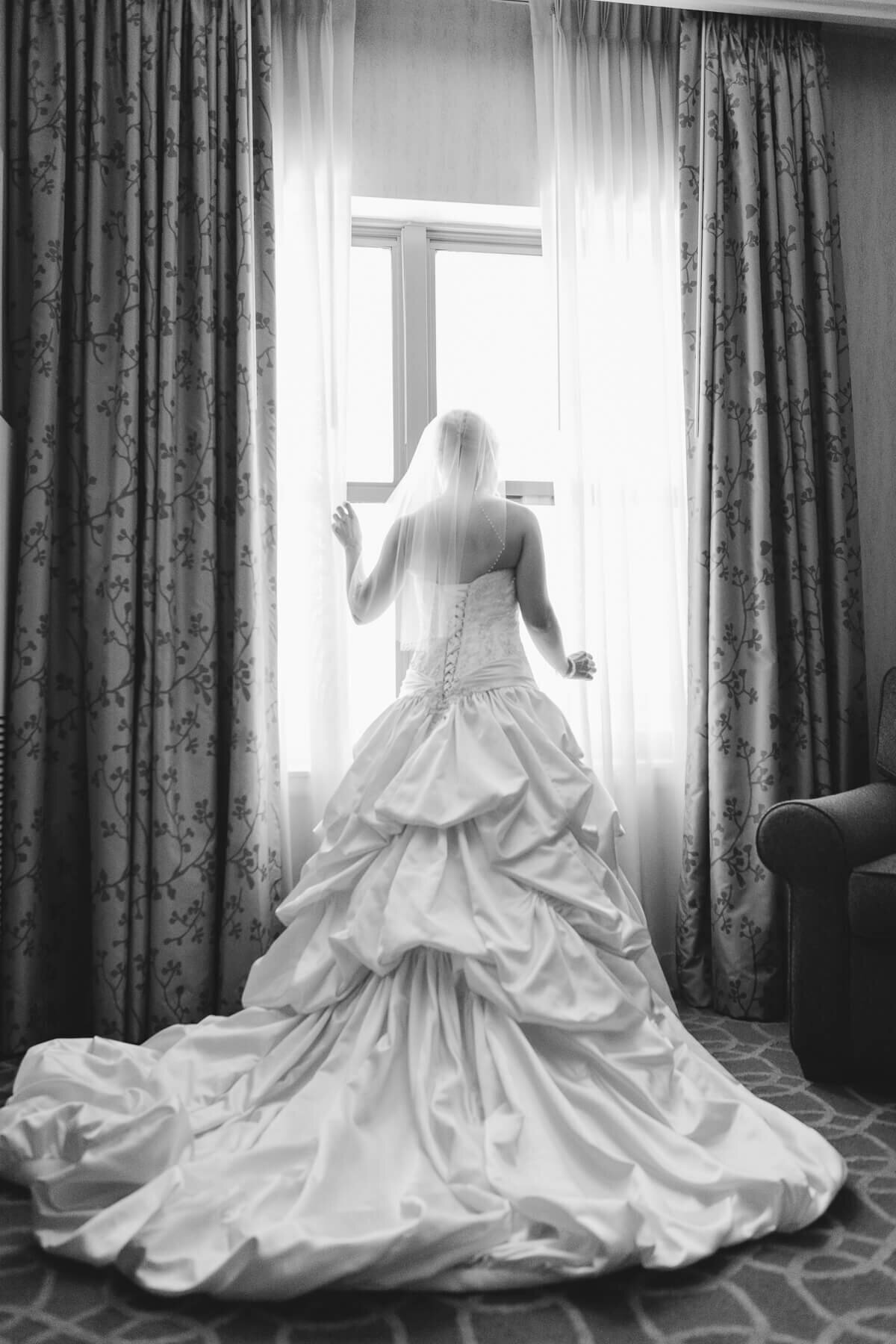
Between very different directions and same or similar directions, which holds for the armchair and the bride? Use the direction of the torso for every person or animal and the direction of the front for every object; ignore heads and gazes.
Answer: very different directions

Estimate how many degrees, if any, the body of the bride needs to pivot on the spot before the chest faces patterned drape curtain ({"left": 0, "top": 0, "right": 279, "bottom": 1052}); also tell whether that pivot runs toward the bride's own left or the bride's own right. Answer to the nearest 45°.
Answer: approximately 45° to the bride's own left

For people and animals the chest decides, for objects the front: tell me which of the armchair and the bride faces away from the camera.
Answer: the bride

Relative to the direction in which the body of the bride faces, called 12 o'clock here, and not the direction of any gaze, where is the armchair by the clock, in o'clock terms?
The armchair is roughly at 2 o'clock from the bride.

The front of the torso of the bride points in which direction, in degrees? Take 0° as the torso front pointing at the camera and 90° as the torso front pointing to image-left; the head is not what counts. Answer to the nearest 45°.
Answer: approximately 180°
